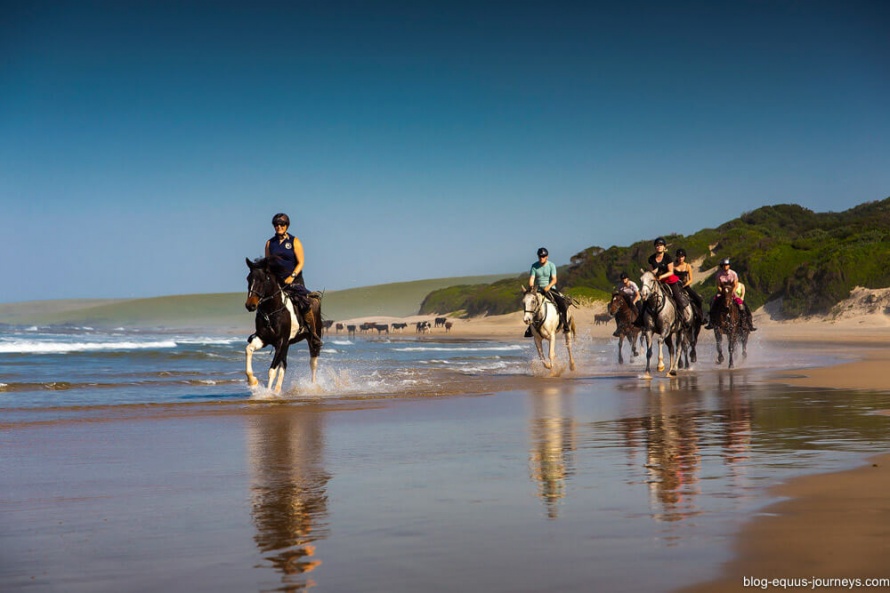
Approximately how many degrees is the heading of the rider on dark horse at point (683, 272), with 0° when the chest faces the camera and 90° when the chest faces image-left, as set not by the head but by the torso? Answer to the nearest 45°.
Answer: approximately 45°

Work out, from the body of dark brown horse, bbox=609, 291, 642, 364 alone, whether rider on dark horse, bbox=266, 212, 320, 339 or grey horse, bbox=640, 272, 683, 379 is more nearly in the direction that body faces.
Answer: the rider on dark horse

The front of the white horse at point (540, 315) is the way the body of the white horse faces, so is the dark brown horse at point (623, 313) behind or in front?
behind

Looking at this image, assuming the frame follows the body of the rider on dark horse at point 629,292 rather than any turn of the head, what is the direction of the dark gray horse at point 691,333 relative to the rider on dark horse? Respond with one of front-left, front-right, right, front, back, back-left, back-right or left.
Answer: left

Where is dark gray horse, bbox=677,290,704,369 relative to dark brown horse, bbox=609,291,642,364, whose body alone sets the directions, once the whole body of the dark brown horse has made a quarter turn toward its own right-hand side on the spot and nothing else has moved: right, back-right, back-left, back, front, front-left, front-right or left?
back

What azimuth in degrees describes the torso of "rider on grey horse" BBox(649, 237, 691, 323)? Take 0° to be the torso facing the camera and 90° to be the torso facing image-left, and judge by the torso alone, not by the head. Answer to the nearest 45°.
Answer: approximately 45°

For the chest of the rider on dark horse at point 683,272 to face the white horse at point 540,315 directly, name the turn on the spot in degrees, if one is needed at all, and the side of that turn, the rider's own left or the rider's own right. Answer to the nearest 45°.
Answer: approximately 45° to the rider's own right

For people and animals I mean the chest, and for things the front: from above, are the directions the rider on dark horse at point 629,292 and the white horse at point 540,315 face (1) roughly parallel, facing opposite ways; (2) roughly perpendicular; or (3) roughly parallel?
roughly parallel

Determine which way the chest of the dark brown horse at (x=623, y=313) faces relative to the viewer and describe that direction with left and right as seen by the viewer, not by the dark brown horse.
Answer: facing the viewer and to the left of the viewer

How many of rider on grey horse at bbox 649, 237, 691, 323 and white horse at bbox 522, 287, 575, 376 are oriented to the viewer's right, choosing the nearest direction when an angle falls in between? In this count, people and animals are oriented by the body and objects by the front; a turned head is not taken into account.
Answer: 0

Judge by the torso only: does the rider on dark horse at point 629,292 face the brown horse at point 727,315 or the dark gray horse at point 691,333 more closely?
the dark gray horse

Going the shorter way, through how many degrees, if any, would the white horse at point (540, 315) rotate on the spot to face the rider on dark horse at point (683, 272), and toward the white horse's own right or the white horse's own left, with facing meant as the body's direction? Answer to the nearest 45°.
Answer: approximately 135° to the white horse's own left

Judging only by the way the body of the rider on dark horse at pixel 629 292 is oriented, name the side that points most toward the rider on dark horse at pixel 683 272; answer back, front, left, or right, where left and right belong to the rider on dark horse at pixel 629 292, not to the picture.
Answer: left
